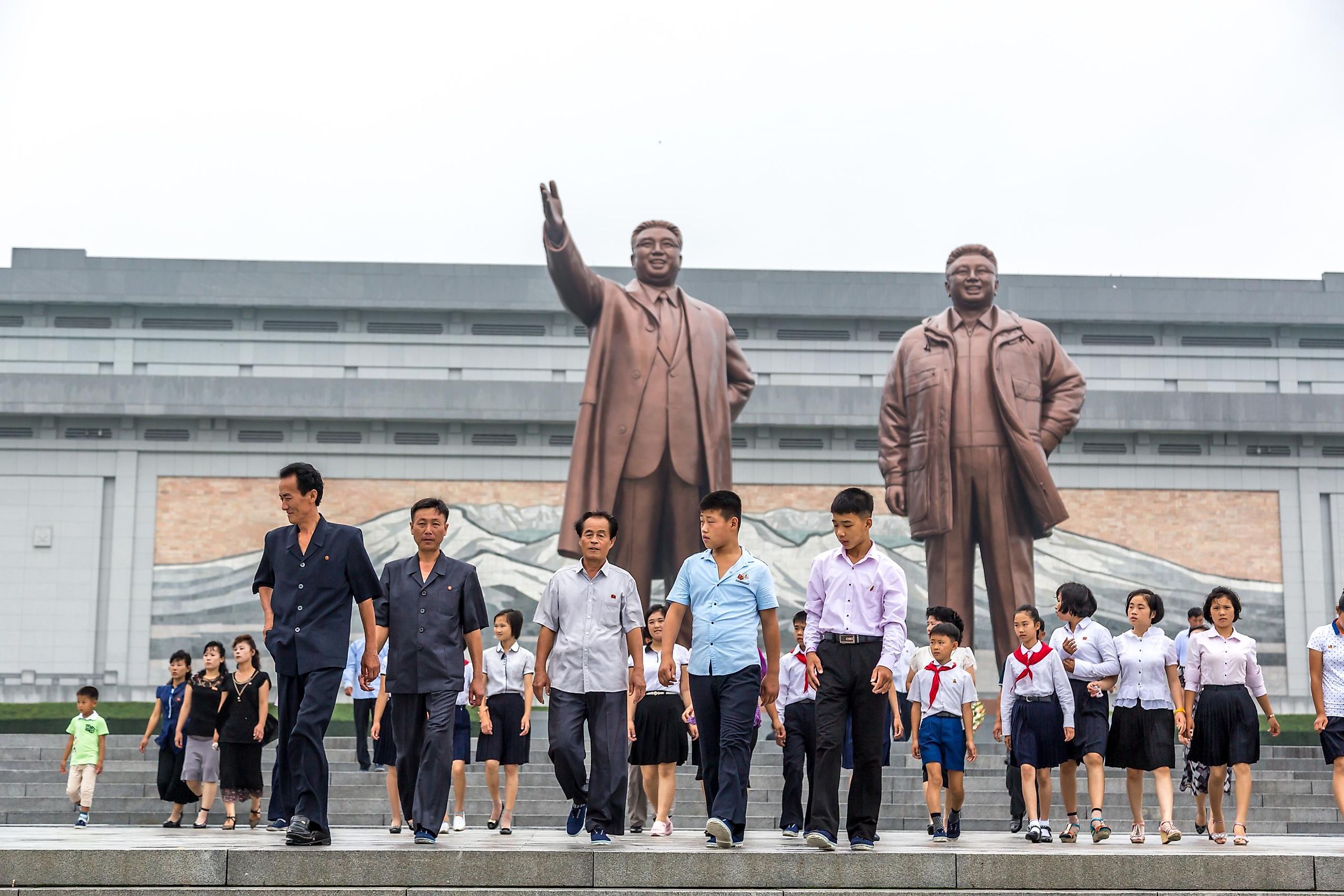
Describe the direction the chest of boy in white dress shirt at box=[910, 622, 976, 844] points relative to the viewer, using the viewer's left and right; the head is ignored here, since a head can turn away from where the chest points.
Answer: facing the viewer

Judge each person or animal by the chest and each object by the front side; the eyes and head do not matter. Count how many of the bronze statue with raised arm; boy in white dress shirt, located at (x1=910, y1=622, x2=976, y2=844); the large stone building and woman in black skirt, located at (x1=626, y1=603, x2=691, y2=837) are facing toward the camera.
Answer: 4

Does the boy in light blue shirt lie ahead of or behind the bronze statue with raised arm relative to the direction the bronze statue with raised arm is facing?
ahead

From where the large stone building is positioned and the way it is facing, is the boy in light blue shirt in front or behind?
in front

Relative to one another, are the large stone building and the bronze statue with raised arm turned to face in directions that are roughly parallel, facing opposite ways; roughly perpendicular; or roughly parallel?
roughly parallel

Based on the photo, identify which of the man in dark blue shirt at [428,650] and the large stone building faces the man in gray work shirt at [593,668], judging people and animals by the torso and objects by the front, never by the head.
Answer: the large stone building

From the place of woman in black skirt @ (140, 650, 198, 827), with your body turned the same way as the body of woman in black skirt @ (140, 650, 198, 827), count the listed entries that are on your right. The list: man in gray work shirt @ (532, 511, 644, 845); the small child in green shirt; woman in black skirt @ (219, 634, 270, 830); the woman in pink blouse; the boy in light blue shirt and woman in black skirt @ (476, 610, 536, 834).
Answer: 1

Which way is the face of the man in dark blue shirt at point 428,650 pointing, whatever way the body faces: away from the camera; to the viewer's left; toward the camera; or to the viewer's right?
toward the camera

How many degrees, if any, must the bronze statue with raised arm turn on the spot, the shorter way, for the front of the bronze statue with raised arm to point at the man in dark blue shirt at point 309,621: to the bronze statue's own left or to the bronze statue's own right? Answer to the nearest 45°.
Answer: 0° — it already faces them

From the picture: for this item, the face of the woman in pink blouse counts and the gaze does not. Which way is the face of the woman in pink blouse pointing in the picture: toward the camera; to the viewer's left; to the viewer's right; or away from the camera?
toward the camera

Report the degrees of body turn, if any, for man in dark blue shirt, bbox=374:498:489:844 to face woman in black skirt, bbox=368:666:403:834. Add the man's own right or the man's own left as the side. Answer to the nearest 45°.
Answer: approximately 180°

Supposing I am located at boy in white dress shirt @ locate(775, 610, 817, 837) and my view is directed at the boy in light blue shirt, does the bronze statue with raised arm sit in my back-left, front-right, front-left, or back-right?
back-right

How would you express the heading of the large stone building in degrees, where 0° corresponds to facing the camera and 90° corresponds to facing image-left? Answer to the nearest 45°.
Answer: approximately 0°

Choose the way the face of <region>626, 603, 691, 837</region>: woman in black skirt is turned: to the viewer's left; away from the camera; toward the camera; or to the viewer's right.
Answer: toward the camera

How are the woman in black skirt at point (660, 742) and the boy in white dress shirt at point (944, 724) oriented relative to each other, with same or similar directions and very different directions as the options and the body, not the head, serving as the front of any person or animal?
same or similar directions

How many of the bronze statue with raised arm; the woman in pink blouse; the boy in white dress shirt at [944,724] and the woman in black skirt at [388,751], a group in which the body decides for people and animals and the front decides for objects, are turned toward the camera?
4

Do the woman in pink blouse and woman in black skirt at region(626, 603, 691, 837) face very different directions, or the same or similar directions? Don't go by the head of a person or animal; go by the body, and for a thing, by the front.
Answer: same or similar directions

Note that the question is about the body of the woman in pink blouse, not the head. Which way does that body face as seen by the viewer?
toward the camera

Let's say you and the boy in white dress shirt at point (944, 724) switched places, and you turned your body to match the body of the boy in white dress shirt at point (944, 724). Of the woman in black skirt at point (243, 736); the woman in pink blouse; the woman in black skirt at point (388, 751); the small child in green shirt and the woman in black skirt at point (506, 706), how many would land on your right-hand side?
4

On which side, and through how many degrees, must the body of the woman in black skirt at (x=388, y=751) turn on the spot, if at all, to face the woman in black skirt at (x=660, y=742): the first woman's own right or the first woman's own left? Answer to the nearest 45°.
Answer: approximately 45° to the first woman's own left
